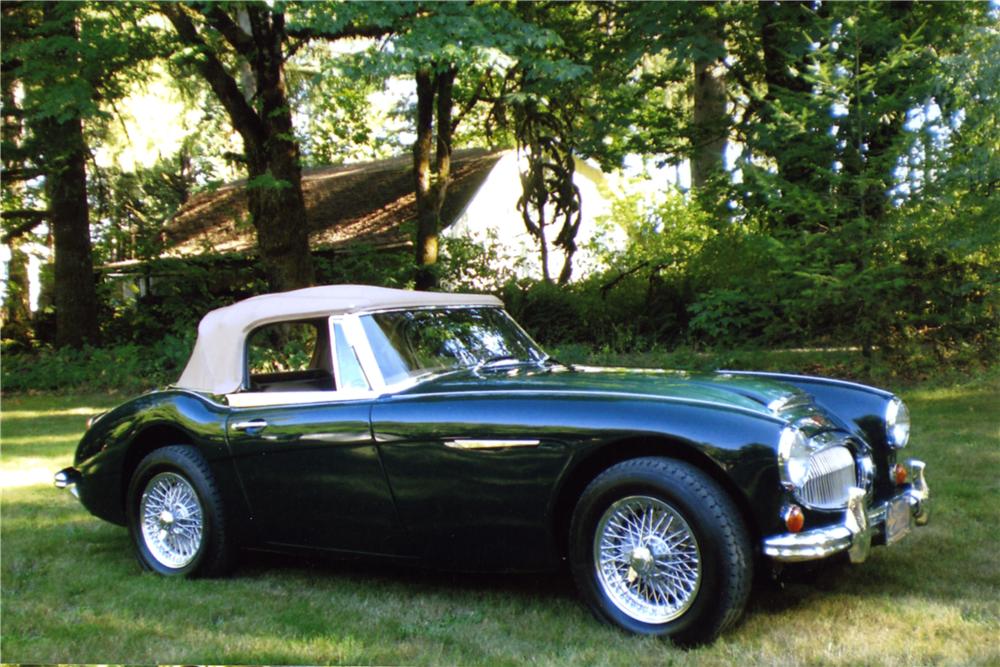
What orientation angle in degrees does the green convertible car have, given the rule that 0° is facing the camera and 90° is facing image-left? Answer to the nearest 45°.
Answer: approximately 315°

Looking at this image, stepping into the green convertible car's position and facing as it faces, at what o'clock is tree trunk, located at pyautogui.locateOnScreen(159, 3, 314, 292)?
The tree trunk is roughly at 7 o'clock from the green convertible car.
